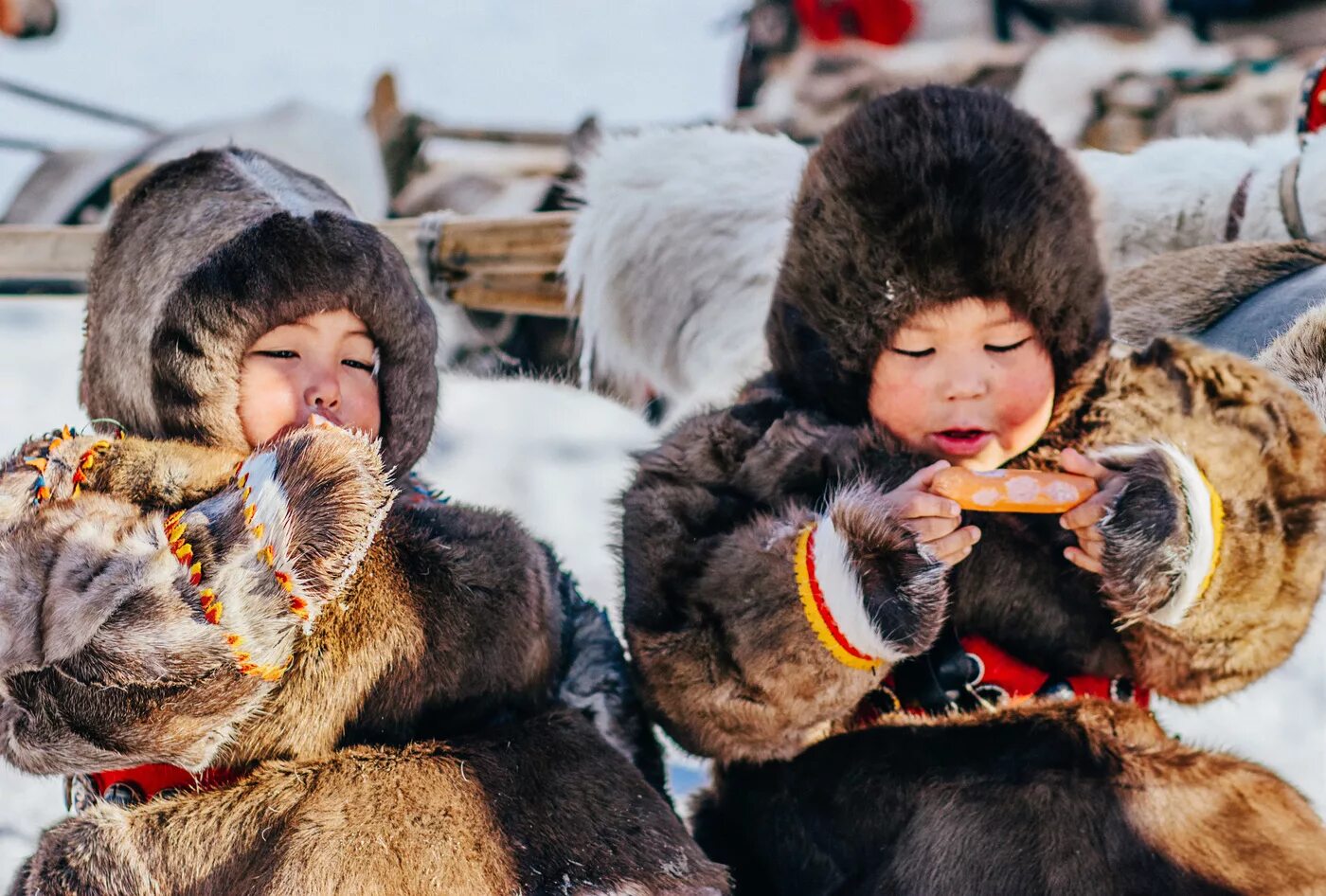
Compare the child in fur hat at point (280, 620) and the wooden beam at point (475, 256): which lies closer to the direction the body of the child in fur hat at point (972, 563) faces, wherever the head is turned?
the child in fur hat

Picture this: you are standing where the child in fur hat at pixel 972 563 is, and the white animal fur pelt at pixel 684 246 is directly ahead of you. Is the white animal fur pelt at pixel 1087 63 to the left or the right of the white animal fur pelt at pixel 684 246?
right

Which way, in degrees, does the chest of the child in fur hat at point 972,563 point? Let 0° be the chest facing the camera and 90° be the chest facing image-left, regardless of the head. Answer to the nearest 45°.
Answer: approximately 0°

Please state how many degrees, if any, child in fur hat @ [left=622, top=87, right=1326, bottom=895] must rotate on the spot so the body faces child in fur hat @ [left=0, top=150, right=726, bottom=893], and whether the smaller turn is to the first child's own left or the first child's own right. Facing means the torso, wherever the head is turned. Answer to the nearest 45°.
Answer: approximately 45° to the first child's own right

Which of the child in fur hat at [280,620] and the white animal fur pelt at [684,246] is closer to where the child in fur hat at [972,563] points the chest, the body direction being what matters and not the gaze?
the child in fur hat

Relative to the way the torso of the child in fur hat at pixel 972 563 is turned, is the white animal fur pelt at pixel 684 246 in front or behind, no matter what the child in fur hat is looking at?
behind

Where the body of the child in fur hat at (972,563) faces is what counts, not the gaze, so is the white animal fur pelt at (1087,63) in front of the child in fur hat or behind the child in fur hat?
behind

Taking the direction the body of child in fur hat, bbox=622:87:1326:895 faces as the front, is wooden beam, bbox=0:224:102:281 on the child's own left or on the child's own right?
on the child's own right
